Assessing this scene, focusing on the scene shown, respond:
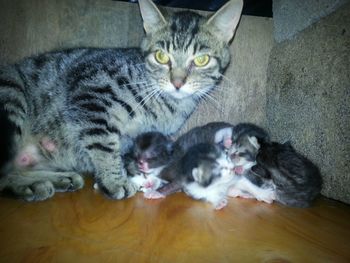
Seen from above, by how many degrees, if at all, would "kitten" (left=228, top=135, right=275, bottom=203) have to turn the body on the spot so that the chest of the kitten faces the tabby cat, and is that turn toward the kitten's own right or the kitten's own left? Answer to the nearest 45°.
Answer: approximately 45° to the kitten's own right

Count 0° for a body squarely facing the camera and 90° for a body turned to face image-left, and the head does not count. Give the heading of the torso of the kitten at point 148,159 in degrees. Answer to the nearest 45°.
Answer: approximately 45°

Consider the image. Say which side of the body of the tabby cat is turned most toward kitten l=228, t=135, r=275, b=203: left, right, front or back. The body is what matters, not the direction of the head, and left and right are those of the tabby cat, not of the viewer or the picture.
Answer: front

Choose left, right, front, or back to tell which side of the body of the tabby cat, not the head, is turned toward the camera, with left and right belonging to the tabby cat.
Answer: right

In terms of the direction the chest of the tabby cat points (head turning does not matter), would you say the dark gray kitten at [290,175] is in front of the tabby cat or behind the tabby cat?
in front

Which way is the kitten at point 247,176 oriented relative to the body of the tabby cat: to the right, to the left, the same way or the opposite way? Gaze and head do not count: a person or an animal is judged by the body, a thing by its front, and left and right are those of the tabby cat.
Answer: the opposite way
